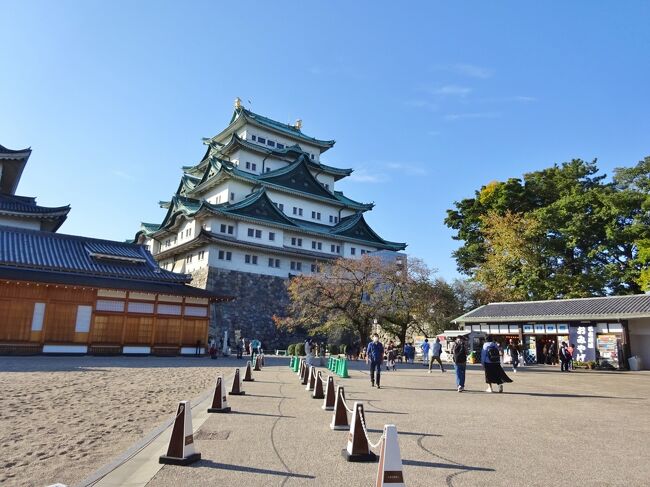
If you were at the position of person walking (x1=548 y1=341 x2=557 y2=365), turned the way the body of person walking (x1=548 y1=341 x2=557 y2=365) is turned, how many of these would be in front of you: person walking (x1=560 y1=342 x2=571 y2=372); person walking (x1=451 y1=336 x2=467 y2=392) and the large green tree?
1
